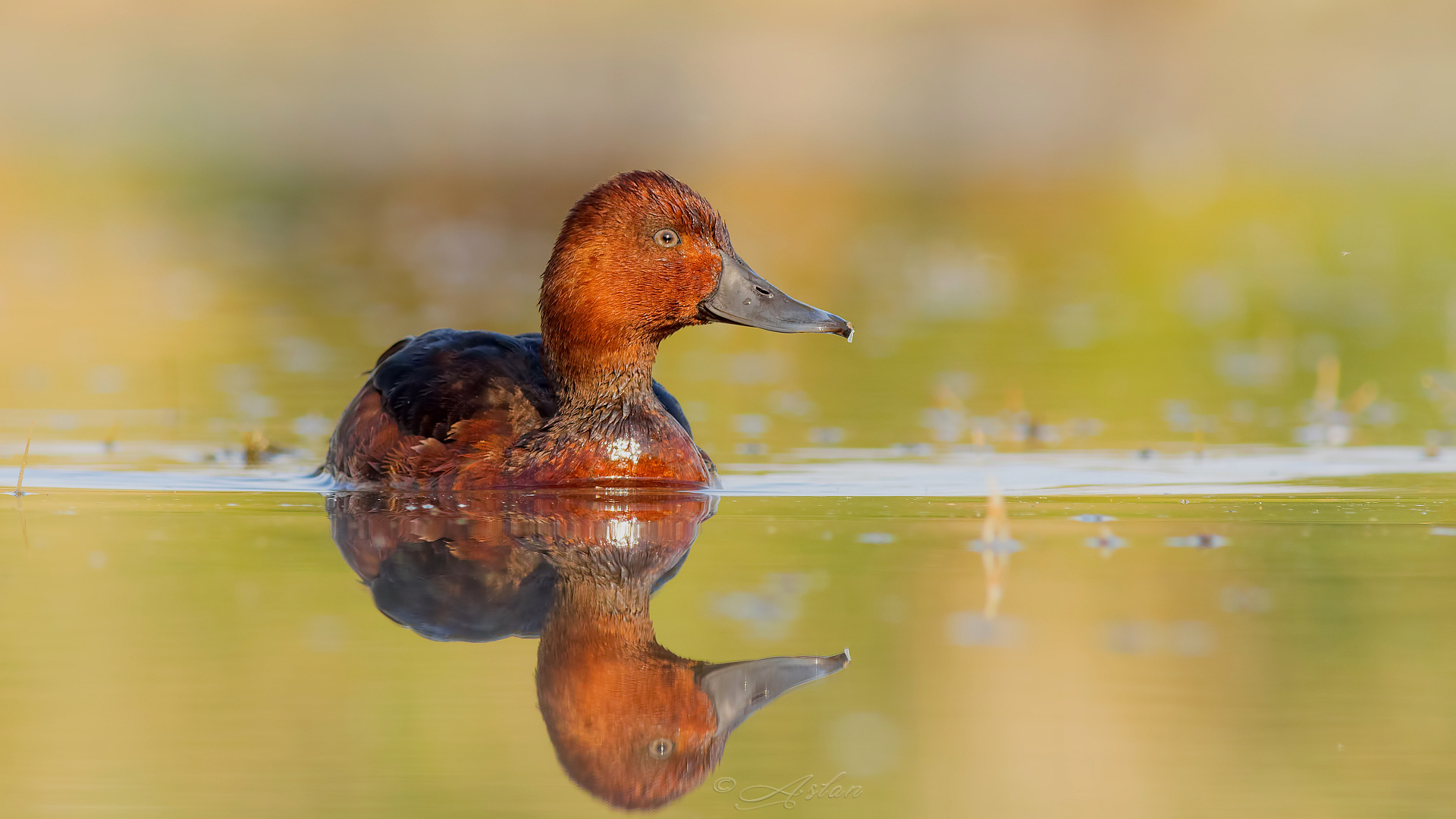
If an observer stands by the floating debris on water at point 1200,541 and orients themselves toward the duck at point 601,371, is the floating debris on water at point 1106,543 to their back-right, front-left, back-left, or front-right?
front-left

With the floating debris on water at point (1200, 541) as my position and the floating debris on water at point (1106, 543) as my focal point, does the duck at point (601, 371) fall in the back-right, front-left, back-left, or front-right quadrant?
front-right

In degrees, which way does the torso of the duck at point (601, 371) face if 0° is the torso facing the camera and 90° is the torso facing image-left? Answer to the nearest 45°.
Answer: approximately 315°

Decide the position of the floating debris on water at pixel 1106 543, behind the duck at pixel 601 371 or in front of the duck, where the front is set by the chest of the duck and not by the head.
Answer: in front

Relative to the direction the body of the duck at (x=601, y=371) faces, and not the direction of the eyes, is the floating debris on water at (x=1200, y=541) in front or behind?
in front

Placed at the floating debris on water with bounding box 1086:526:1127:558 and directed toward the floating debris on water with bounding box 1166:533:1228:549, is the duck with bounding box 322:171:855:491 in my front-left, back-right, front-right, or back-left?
back-left
